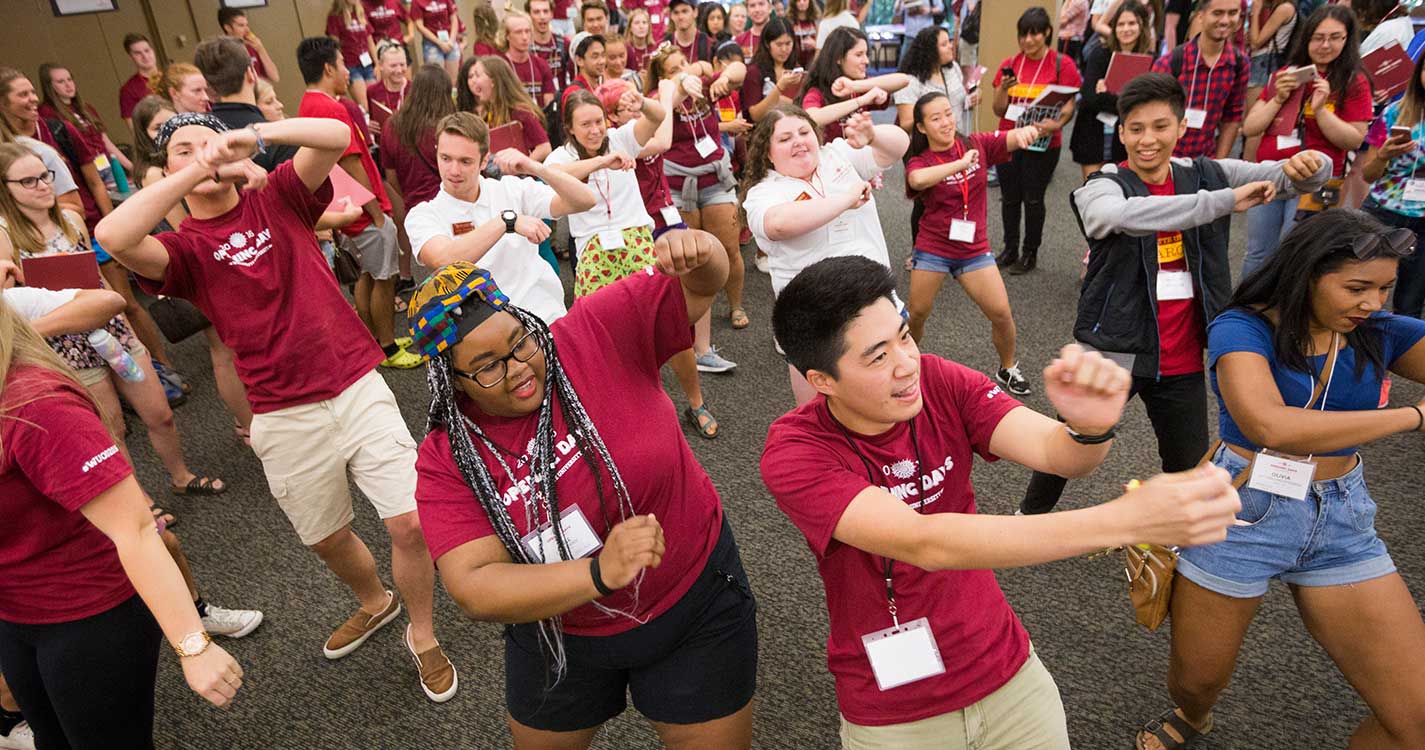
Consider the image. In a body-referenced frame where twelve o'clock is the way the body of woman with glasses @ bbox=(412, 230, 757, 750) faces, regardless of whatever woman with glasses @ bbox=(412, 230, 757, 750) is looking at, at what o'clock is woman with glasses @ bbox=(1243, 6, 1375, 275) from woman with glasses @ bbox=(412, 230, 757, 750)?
woman with glasses @ bbox=(1243, 6, 1375, 275) is roughly at 8 o'clock from woman with glasses @ bbox=(412, 230, 757, 750).

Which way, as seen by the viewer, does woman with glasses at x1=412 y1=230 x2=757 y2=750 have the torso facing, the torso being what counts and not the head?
toward the camera

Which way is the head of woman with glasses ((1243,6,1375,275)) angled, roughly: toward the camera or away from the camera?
toward the camera
